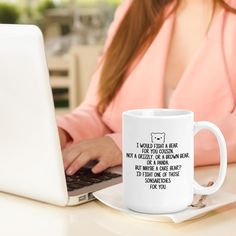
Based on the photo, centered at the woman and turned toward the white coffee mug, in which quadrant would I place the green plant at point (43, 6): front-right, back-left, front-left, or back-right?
back-right

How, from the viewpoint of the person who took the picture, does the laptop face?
facing away from the viewer and to the right of the viewer

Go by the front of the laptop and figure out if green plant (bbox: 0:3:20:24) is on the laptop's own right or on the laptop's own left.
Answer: on the laptop's own left

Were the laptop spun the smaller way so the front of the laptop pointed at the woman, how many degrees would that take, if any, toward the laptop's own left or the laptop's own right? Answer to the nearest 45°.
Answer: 0° — it already faces them
